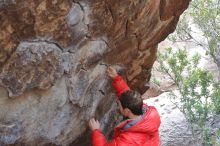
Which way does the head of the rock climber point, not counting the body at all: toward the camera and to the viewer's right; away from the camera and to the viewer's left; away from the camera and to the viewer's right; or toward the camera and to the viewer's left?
away from the camera and to the viewer's left

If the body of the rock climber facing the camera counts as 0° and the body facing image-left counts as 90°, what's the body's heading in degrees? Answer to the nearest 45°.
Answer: approximately 135°
